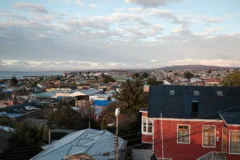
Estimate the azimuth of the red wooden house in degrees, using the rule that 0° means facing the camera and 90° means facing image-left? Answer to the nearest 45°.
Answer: approximately 0°

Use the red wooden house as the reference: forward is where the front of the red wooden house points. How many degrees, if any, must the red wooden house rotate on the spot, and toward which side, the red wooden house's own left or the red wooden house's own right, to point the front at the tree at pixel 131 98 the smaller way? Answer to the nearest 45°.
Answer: approximately 135° to the red wooden house's own right
